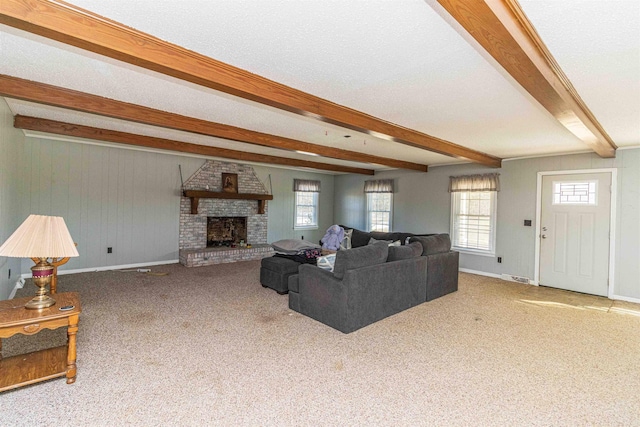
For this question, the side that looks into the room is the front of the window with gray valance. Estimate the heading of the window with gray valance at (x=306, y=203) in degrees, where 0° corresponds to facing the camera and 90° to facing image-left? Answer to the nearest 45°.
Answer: approximately 315°

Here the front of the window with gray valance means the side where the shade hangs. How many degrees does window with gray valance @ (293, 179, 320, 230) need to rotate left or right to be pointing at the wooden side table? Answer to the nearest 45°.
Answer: approximately 45° to its right

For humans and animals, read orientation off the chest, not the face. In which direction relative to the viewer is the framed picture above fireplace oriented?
toward the camera

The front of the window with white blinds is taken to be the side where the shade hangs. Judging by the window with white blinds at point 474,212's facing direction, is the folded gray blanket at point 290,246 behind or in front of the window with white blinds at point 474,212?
in front

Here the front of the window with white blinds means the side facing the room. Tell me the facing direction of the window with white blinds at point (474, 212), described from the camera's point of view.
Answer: facing the viewer and to the left of the viewer

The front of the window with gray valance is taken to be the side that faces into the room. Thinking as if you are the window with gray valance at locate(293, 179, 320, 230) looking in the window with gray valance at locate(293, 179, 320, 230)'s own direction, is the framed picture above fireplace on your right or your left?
on your right

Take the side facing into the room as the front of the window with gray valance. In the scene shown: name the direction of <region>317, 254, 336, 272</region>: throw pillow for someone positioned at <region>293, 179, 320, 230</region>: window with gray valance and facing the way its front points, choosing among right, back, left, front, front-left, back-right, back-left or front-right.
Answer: front-right

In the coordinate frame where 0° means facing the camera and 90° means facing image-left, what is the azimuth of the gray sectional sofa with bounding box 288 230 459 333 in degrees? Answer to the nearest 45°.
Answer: approximately 135°

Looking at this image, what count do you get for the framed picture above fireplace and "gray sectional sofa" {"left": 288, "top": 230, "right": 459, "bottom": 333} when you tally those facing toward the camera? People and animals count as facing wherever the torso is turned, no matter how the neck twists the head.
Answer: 1

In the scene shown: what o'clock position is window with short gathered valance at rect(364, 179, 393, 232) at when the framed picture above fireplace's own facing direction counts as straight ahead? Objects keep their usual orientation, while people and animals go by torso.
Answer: The window with short gathered valance is roughly at 9 o'clock from the framed picture above fireplace.

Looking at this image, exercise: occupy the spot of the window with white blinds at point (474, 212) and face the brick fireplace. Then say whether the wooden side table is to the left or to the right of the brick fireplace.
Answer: left

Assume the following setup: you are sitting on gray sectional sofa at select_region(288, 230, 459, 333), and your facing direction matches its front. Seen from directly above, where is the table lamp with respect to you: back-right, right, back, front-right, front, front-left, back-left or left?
left

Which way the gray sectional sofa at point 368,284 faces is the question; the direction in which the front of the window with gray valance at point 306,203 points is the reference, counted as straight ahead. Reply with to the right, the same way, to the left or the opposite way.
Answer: the opposite way

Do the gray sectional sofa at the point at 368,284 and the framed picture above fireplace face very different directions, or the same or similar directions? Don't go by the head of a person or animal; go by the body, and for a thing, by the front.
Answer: very different directions
